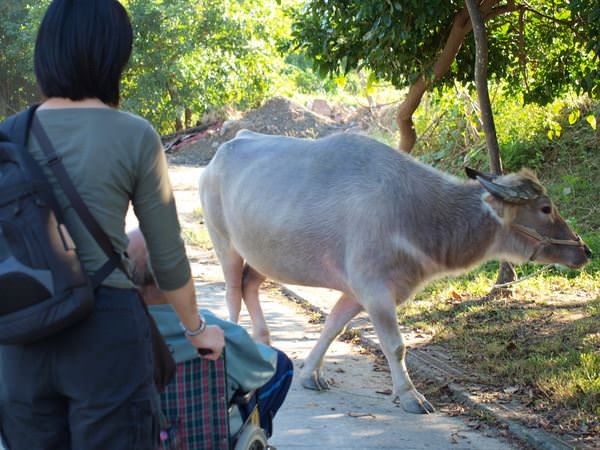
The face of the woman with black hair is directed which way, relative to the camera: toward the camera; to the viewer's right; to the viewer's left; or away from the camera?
away from the camera

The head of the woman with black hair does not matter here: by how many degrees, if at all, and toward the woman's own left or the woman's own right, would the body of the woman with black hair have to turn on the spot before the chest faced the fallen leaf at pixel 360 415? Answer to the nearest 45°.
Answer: approximately 45° to the woman's own right

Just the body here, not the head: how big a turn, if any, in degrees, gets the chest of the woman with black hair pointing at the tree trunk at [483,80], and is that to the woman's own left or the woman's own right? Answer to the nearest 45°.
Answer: approximately 45° to the woman's own right

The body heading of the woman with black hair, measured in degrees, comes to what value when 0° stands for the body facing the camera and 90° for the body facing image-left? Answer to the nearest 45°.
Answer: approximately 180°

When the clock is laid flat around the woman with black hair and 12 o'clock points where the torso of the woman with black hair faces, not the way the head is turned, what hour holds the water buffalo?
The water buffalo is roughly at 1 o'clock from the woman with black hair.
